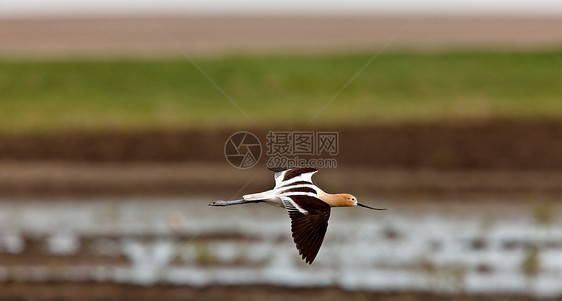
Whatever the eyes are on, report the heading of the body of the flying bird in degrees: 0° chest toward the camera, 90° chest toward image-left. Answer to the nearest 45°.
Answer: approximately 270°
